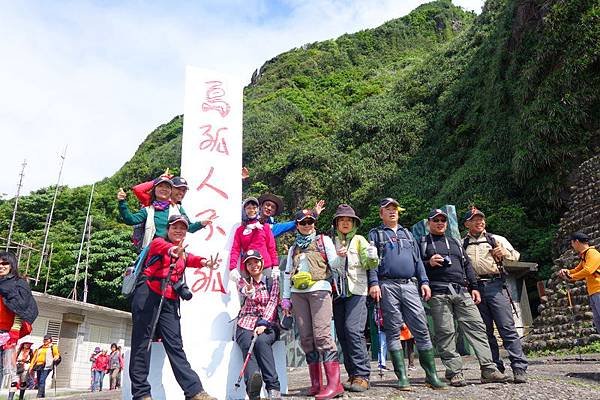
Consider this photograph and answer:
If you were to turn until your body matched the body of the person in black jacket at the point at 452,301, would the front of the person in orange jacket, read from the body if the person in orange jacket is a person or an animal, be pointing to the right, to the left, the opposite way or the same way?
to the right

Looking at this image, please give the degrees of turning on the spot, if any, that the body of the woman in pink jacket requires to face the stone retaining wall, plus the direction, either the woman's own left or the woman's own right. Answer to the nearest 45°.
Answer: approximately 135° to the woman's own left

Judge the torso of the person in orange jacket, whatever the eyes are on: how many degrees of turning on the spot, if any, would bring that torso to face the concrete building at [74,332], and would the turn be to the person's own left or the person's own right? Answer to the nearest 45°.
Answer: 0° — they already face it

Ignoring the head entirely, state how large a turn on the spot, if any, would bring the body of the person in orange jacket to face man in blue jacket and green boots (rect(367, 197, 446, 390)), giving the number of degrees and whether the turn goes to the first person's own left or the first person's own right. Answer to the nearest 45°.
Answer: approximately 45° to the first person's own left

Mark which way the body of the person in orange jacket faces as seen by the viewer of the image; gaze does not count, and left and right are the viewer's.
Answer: facing to the left of the viewer

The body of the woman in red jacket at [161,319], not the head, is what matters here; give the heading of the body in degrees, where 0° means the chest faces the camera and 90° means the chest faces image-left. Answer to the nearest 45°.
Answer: approximately 315°

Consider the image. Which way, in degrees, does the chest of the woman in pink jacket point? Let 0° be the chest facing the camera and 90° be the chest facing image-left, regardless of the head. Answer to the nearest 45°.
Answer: approximately 0°
